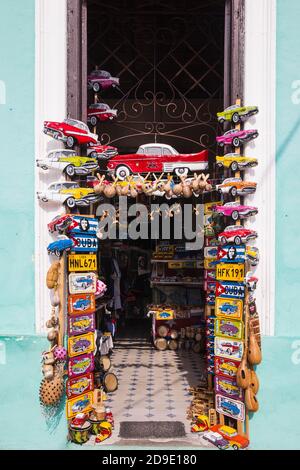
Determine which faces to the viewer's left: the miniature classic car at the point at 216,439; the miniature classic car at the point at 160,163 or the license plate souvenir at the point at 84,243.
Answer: the miniature classic car at the point at 160,163

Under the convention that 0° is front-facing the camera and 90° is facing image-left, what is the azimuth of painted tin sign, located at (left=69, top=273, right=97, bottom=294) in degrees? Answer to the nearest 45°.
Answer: approximately 0°

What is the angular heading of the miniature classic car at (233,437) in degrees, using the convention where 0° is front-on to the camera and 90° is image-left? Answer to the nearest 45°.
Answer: approximately 315°

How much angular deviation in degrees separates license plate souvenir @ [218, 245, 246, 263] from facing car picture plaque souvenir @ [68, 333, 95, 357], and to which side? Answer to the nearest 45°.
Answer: approximately 90° to its right

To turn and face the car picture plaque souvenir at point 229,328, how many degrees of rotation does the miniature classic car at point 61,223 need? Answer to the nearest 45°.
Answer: approximately 135° to its left
